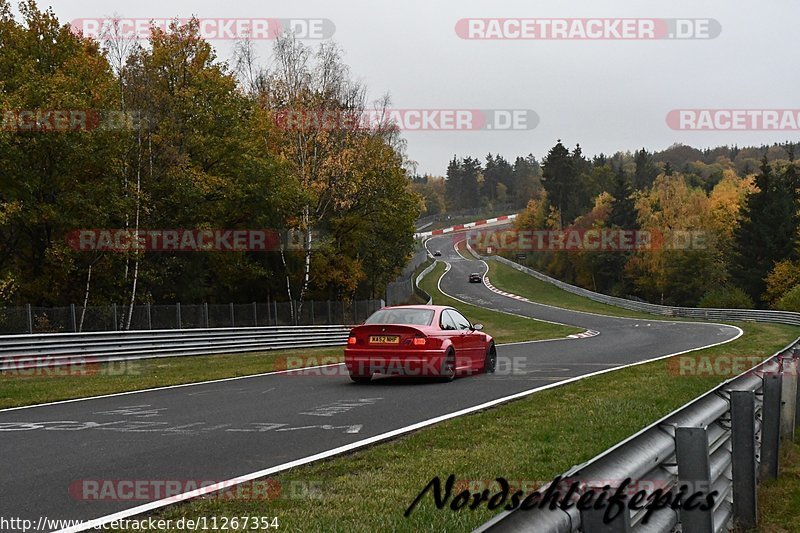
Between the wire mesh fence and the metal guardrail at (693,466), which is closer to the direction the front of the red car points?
the wire mesh fence

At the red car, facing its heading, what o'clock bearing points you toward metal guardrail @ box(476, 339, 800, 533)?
The metal guardrail is roughly at 4 o'clock from the red car.

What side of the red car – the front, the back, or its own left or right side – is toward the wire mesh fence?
left

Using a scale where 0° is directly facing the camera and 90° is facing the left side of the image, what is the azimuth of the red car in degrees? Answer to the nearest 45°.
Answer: approximately 225°

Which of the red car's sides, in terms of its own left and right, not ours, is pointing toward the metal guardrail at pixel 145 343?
left

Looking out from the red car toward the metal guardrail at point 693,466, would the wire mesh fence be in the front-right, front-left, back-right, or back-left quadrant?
back-right
